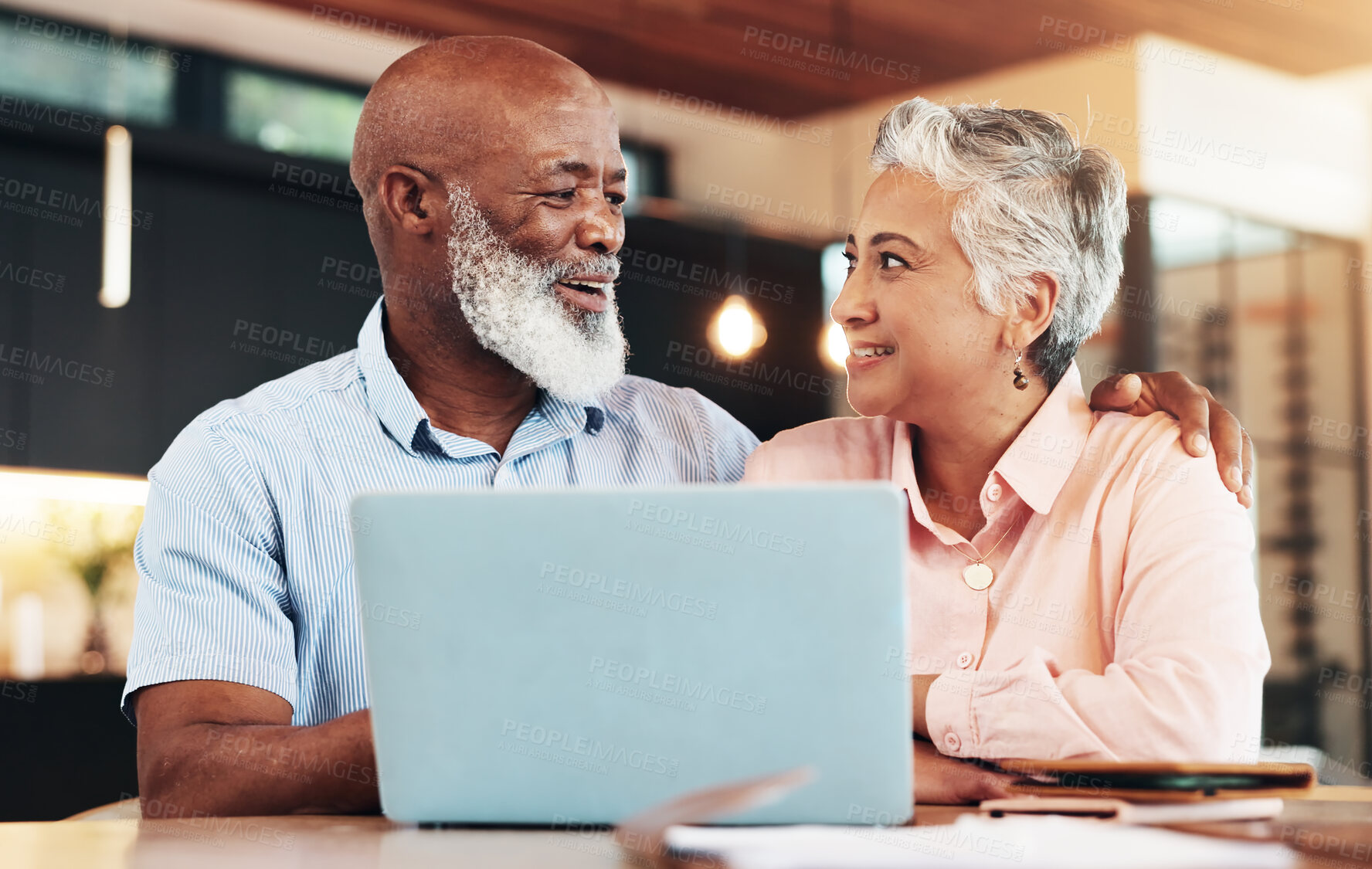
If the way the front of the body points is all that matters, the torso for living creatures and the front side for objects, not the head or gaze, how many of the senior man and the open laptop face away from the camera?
1

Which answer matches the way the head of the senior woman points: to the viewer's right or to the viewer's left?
to the viewer's left

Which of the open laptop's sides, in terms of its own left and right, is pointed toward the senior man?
front

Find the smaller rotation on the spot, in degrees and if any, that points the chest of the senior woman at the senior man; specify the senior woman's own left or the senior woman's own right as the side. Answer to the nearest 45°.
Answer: approximately 45° to the senior woman's own right

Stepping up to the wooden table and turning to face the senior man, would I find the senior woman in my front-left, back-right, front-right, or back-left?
front-right

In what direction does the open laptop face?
away from the camera

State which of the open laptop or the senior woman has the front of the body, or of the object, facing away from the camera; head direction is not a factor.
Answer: the open laptop

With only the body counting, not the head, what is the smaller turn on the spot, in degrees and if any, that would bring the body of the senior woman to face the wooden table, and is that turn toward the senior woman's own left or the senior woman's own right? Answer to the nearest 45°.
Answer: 0° — they already face it

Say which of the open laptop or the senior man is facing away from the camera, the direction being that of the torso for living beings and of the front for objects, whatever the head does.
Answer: the open laptop

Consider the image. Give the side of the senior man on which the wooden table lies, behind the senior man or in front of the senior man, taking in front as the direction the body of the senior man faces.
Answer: in front

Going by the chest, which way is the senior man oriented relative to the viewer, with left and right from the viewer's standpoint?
facing the viewer and to the right of the viewer

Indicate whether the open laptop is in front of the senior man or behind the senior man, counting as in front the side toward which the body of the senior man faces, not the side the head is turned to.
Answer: in front

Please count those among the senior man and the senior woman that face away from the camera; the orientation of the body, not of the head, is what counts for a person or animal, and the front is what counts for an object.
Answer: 0

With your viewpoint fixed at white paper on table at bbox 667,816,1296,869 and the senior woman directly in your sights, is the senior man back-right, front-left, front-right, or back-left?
front-left

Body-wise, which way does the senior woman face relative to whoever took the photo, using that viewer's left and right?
facing the viewer and to the left of the viewer

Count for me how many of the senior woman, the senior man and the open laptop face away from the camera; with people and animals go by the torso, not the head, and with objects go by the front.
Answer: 1
